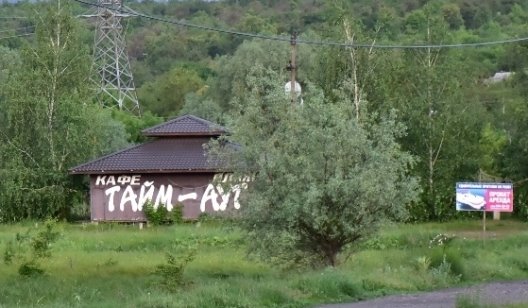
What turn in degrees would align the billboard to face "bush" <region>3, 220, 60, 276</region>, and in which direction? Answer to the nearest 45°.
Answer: approximately 45° to its right

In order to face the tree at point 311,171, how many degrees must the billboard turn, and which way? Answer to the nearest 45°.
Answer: approximately 45° to its right

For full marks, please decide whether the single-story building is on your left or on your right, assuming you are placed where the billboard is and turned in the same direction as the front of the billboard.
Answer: on your right

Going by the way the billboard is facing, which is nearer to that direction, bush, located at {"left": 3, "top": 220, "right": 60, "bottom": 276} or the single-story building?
the bush

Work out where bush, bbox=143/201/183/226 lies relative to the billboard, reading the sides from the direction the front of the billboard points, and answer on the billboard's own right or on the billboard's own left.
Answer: on the billboard's own right

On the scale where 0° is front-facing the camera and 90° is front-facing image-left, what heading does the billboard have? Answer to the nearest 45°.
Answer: approximately 0°
